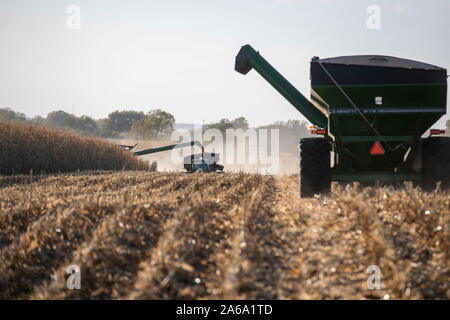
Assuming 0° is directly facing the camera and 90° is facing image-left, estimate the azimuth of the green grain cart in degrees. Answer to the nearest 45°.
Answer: approximately 180°
